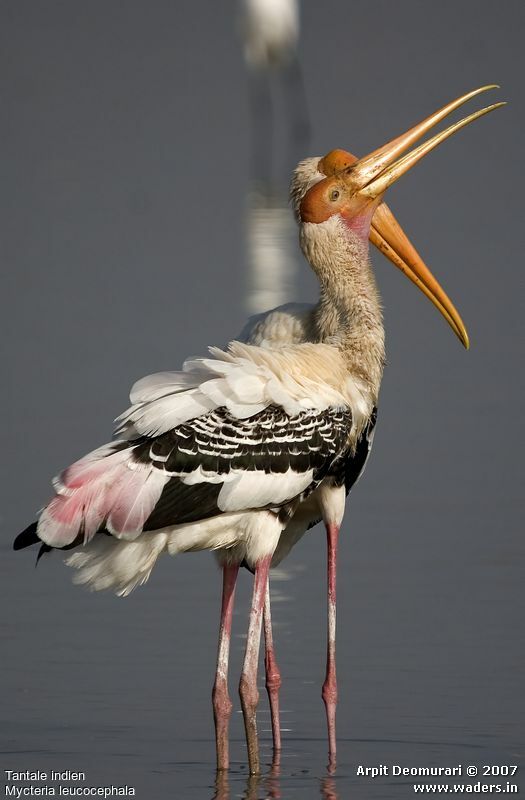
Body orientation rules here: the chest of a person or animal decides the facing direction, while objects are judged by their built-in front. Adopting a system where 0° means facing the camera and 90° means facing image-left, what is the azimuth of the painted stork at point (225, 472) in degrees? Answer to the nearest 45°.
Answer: approximately 270°
